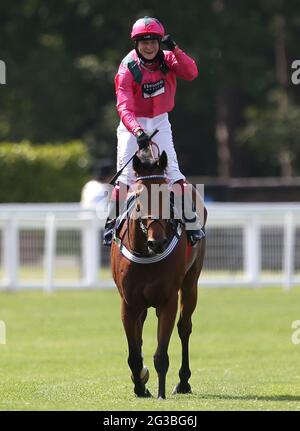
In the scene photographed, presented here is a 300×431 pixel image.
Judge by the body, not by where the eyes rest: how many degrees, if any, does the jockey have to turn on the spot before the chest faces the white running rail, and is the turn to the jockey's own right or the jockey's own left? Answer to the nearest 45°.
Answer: approximately 180°

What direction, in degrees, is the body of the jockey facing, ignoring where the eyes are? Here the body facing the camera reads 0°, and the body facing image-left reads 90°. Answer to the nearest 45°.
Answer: approximately 0°

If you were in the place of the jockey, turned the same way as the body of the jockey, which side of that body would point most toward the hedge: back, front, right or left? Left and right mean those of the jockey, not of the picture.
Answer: back

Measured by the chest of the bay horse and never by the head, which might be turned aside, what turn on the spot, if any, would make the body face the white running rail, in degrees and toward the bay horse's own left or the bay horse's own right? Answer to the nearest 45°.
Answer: approximately 180°

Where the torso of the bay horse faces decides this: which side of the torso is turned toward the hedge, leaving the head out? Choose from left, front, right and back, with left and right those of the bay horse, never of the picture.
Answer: back
